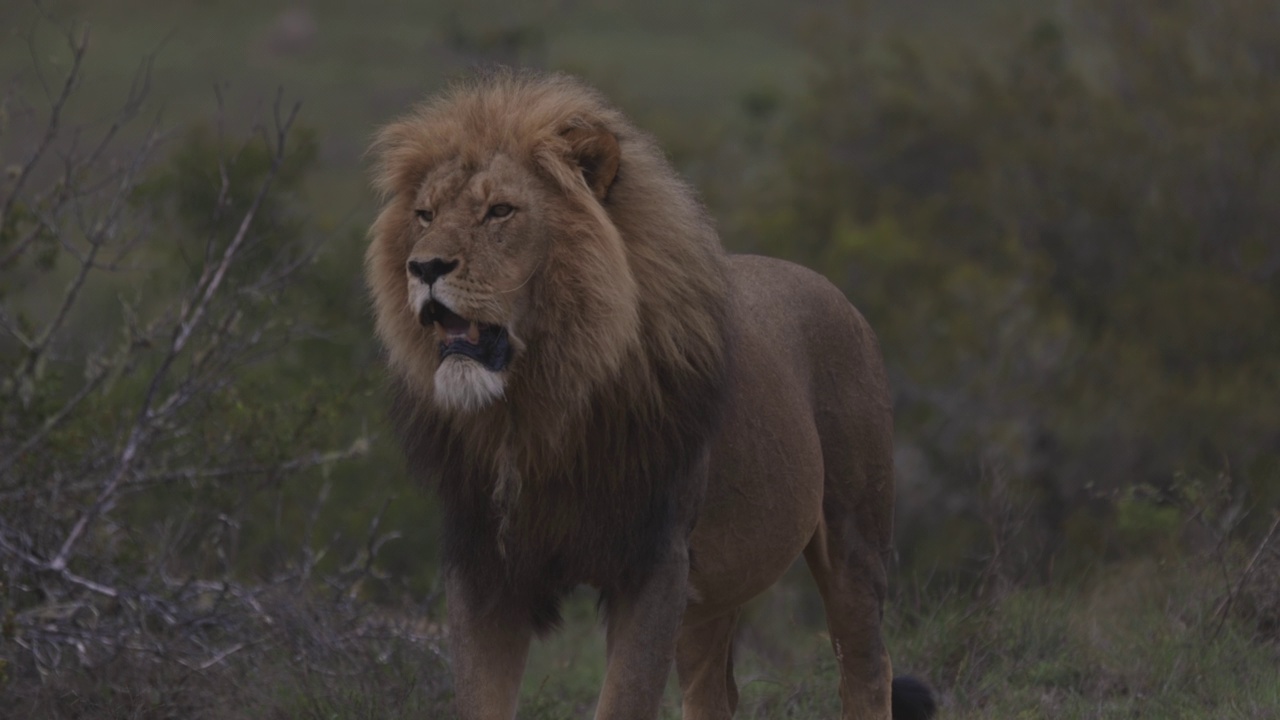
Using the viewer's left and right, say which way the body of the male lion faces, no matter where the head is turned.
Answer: facing the viewer and to the left of the viewer

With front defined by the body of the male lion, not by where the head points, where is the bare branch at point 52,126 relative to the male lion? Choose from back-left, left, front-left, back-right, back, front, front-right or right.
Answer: right
